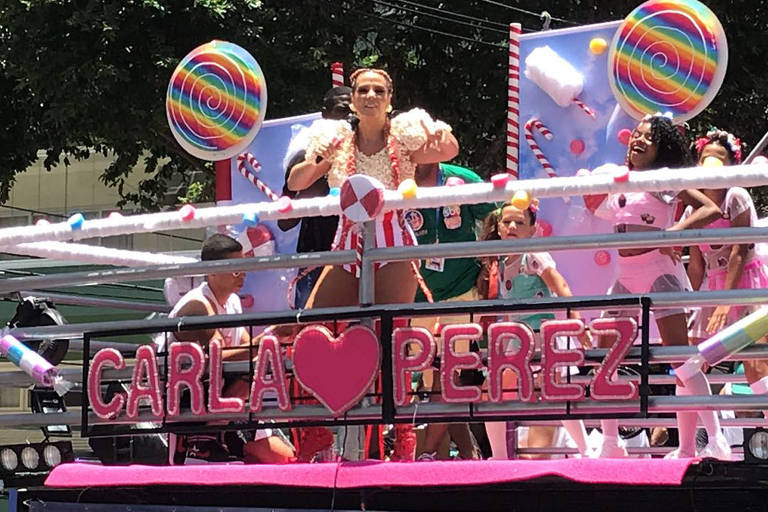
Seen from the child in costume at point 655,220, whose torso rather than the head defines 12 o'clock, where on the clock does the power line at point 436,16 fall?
The power line is roughly at 4 o'clock from the child in costume.

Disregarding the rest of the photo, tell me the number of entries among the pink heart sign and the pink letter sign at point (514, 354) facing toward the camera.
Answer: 2

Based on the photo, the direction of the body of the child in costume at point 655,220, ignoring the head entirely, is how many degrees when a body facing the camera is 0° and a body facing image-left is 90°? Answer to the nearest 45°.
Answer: approximately 45°

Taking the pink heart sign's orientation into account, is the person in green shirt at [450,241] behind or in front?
behind

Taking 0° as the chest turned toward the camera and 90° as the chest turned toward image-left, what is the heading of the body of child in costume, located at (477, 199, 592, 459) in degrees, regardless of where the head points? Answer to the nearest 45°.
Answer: approximately 0°

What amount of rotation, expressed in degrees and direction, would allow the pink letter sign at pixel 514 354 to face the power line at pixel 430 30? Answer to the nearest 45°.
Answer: approximately 180°
